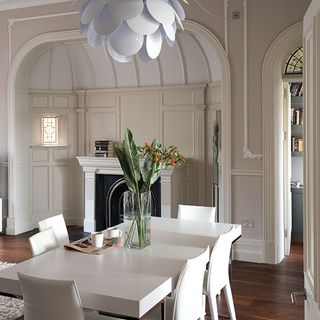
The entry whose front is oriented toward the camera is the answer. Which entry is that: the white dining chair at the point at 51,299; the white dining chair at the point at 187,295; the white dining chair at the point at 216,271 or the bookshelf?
the bookshelf

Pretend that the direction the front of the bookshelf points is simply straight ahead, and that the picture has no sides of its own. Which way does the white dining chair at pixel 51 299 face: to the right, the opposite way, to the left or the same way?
the opposite way

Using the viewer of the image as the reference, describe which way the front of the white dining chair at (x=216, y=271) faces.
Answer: facing away from the viewer and to the left of the viewer

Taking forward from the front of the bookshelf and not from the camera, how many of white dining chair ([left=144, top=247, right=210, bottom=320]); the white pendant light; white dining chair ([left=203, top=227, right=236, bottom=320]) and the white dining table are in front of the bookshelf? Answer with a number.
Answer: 4

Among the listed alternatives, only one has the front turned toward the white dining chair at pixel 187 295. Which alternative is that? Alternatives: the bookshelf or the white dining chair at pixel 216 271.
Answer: the bookshelf

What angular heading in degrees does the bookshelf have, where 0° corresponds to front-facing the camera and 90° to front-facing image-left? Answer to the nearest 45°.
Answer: approximately 0°

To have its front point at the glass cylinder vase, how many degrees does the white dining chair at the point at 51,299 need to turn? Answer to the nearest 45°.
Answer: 0° — it already faces it
